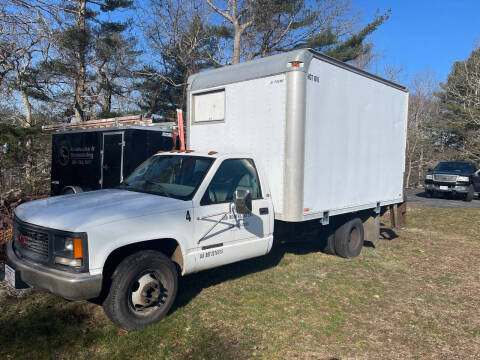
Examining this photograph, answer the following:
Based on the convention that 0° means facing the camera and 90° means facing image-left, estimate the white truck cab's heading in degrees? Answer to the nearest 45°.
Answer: approximately 45°

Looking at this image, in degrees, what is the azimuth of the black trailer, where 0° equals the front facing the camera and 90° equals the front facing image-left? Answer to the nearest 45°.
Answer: approximately 270°

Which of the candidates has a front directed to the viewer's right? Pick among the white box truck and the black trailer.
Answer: the black trailer

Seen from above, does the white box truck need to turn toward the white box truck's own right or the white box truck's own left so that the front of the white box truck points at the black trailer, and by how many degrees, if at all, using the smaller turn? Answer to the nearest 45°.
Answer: approximately 90° to the white box truck's own right

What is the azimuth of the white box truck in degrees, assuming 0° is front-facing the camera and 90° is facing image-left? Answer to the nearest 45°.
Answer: approximately 45°

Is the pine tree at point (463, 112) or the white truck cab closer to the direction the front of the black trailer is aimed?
the pine tree

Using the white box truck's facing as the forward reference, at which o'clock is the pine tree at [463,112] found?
The pine tree is roughly at 6 o'clock from the white box truck.

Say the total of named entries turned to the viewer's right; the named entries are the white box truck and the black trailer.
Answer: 1

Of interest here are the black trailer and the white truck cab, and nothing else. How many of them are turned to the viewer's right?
1

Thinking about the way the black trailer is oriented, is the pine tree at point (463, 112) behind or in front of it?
in front

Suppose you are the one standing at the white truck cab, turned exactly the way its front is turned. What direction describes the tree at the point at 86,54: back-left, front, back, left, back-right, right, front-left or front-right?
back-right

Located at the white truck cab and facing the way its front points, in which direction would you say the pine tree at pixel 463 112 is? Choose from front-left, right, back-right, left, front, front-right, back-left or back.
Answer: back

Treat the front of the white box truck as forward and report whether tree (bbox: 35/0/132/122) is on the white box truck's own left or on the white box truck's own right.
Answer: on the white box truck's own right

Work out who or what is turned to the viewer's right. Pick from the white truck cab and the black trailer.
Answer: the black trailer

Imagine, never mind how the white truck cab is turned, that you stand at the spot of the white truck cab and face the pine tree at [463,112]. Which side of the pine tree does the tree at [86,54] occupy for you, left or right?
left
